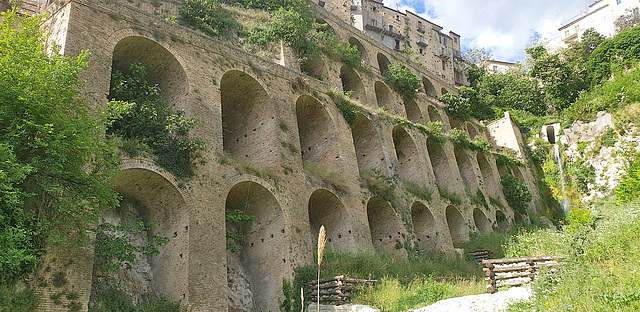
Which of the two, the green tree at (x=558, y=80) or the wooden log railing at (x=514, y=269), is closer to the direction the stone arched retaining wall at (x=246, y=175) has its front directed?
the wooden log railing

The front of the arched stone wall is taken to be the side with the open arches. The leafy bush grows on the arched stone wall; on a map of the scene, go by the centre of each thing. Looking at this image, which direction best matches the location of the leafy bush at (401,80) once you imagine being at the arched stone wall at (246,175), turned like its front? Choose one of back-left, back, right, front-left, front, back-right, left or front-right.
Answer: left

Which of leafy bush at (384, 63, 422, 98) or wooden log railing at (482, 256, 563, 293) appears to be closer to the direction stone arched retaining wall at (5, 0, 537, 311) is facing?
the wooden log railing

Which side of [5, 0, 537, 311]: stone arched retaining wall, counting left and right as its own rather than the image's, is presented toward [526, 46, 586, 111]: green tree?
left

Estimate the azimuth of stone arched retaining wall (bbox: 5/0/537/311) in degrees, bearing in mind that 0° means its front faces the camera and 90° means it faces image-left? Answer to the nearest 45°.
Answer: approximately 315°

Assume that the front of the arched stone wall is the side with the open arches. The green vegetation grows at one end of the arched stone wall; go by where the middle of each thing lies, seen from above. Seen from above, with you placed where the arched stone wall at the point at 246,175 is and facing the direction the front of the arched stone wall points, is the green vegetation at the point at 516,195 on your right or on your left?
on your left
